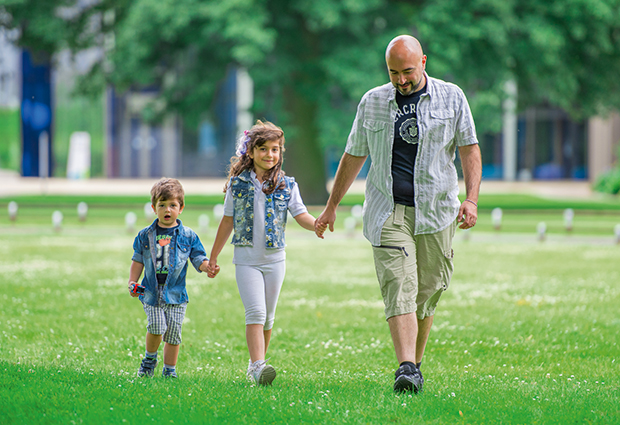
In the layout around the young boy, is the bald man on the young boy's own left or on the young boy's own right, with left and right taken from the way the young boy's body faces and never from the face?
on the young boy's own left

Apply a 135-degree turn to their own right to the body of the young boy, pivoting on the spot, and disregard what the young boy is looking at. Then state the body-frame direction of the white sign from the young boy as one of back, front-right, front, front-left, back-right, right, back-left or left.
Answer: front-right

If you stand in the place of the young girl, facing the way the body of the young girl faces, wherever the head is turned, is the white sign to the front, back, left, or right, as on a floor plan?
back

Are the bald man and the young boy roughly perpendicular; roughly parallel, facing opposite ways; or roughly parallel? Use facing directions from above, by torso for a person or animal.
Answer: roughly parallel

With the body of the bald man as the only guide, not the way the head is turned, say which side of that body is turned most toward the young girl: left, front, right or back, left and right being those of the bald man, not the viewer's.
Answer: right

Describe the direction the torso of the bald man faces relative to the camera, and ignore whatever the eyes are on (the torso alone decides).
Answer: toward the camera

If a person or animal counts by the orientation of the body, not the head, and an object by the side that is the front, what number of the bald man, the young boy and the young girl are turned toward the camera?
3

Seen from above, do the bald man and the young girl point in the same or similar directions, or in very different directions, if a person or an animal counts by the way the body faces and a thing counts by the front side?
same or similar directions

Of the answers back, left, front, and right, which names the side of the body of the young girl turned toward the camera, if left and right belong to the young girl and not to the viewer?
front

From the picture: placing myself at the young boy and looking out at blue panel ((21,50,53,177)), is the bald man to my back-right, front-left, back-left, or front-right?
back-right

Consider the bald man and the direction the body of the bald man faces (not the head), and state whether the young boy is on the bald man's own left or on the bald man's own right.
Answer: on the bald man's own right

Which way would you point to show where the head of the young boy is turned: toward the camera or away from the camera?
toward the camera
